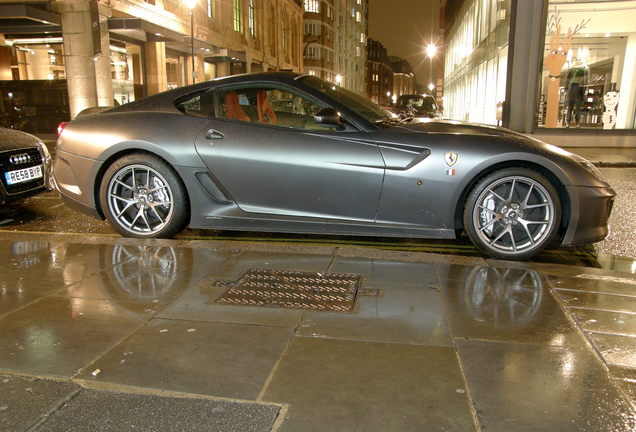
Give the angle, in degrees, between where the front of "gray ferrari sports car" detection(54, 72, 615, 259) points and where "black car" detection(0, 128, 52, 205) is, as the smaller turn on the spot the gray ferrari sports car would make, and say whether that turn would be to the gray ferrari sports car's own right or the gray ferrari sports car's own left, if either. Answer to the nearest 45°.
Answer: approximately 135° to the gray ferrari sports car's own left

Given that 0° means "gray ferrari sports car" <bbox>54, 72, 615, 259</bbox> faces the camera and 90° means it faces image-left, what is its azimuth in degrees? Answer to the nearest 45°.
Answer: approximately 270°

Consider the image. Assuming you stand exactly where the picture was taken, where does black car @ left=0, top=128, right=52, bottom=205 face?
facing the viewer and to the right of the viewer

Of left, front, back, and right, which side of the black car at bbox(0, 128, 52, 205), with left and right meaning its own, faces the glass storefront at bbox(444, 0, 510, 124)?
left
